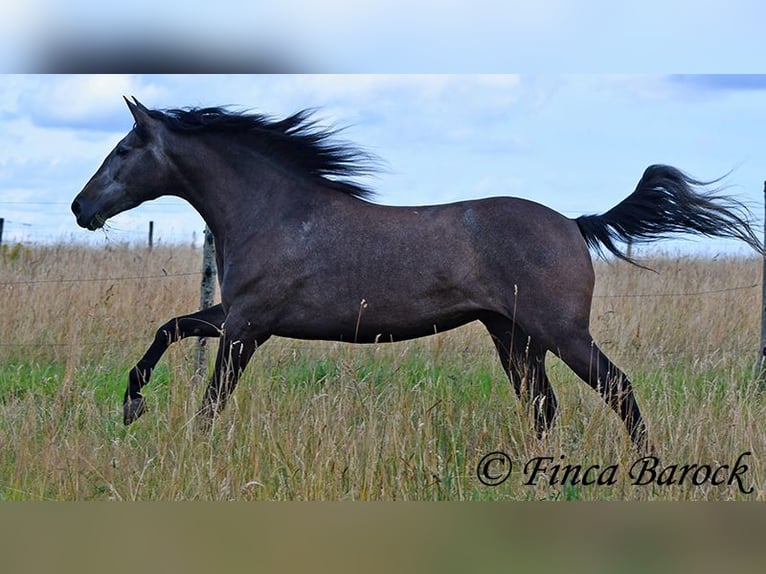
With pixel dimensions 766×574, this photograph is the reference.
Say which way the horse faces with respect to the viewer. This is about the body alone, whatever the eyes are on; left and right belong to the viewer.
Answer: facing to the left of the viewer

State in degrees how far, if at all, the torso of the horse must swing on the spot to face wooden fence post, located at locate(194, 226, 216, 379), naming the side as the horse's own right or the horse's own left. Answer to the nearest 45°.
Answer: approximately 45° to the horse's own right
